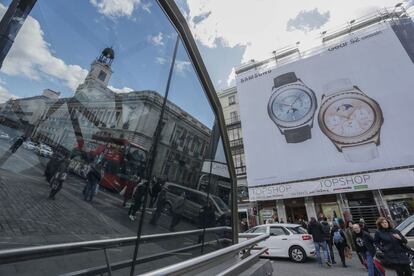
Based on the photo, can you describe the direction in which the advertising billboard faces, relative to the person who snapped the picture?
facing the viewer and to the left of the viewer

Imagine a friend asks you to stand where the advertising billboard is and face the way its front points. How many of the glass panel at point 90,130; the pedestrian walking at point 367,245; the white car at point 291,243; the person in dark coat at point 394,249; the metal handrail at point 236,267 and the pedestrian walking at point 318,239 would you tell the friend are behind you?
0

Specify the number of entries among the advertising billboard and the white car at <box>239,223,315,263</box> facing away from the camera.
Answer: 0

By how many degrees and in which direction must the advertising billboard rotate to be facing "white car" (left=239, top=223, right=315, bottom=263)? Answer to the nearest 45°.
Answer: approximately 45° to its left

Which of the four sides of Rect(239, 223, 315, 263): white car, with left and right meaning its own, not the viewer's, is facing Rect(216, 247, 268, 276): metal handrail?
left

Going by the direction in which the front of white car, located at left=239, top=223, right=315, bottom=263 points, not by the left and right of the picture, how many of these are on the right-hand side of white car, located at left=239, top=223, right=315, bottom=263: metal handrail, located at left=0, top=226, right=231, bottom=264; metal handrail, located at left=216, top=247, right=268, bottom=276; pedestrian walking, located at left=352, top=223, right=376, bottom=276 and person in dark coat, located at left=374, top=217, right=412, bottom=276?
0

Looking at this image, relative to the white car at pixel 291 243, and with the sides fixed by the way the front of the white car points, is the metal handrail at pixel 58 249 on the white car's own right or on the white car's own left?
on the white car's own left

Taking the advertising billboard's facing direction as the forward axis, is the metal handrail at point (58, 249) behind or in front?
in front

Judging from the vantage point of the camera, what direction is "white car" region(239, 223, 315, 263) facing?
facing to the left of the viewer

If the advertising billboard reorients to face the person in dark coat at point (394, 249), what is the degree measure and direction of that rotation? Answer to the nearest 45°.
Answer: approximately 45° to its left

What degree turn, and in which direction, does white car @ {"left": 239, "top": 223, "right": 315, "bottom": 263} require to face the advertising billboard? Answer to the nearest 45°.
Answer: approximately 135° to its right

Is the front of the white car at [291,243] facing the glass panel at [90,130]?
no

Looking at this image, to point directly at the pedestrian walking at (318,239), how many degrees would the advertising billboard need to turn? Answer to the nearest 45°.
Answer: approximately 45° to its left

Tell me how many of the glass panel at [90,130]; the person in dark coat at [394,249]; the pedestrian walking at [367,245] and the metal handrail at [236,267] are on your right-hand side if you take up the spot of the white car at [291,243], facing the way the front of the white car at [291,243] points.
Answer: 0
